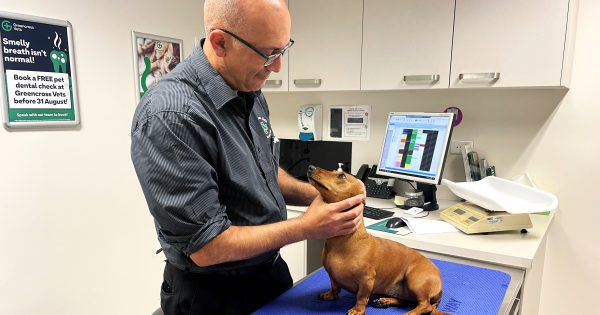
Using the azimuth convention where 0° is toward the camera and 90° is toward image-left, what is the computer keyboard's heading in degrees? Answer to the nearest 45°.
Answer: approximately 45°

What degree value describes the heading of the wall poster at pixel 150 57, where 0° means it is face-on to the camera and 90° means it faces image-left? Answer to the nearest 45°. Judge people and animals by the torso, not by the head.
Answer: approximately 315°

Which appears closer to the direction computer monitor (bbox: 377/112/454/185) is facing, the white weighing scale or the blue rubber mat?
the blue rubber mat

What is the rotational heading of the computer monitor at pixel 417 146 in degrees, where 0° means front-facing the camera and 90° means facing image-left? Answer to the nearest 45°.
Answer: approximately 45°

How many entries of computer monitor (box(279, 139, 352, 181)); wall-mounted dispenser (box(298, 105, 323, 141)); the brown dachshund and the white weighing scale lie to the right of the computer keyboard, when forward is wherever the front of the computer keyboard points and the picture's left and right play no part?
2
